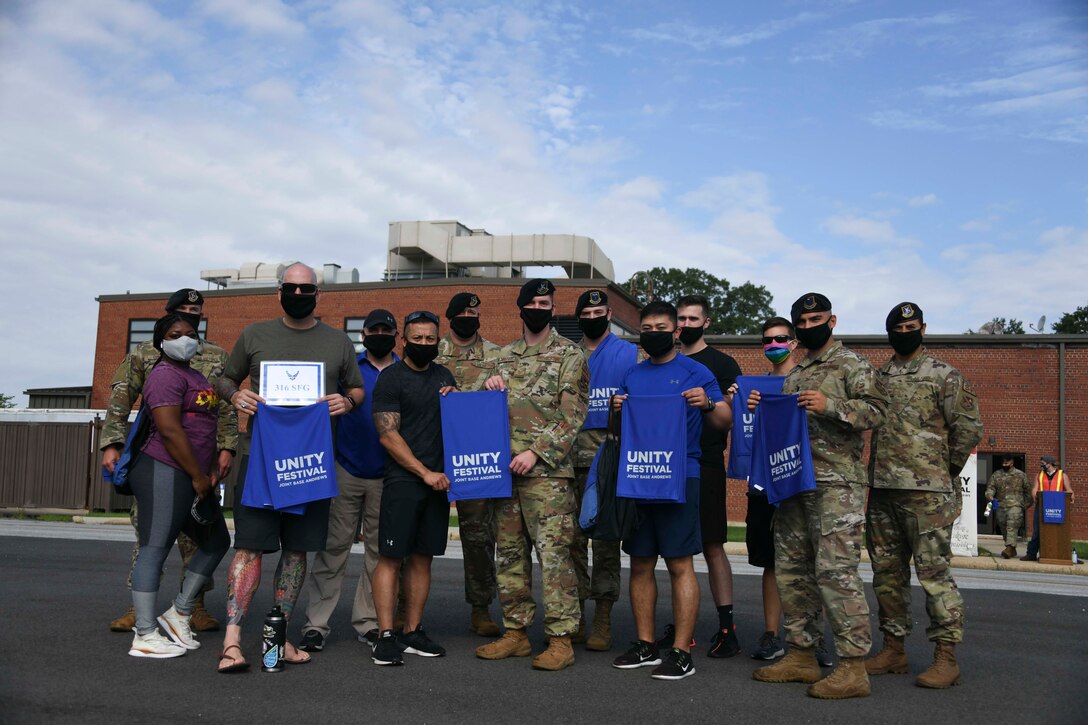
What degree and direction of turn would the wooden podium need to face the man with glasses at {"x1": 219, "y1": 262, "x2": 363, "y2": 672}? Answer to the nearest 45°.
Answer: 0° — it already faces them

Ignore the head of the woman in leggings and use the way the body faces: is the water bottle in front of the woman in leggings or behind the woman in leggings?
in front

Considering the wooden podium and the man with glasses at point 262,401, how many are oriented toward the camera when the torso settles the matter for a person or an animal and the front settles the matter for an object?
2

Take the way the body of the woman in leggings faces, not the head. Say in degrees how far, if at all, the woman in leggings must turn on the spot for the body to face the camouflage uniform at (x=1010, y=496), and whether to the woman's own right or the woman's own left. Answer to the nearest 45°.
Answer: approximately 90° to the woman's own left

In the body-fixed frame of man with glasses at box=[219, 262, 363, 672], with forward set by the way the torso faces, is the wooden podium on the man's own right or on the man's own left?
on the man's own left

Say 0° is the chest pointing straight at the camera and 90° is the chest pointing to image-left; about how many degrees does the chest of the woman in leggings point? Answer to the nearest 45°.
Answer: approximately 315°

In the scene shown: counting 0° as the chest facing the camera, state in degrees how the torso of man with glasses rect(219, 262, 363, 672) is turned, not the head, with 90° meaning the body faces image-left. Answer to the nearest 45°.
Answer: approximately 0°

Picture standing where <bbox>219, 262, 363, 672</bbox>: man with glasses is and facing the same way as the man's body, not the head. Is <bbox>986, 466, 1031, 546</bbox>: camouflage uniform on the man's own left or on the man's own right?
on the man's own left
